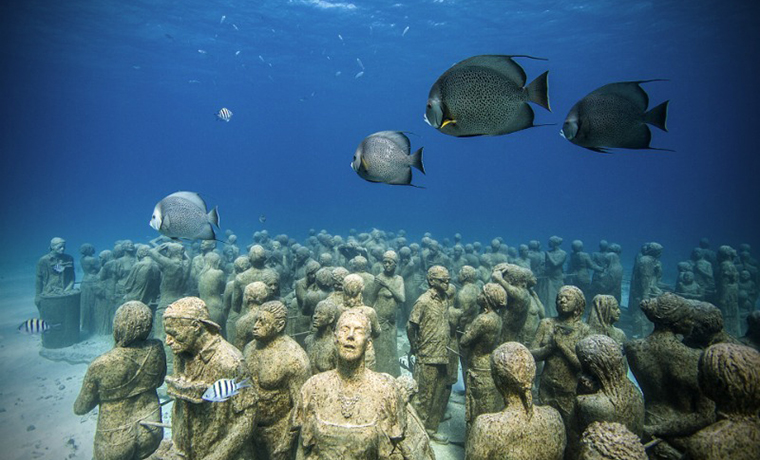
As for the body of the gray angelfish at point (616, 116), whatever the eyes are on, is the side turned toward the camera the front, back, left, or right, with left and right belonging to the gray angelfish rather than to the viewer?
left

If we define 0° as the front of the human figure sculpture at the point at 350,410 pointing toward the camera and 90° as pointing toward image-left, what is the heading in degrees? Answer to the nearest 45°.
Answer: approximately 0°

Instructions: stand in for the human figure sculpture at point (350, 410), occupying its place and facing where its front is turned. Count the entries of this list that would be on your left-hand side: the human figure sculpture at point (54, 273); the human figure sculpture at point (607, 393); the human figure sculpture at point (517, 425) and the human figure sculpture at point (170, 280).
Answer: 2

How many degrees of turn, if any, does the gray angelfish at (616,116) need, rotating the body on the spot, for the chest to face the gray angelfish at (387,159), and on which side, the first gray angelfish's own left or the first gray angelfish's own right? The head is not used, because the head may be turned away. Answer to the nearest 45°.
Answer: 0° — it already faces it

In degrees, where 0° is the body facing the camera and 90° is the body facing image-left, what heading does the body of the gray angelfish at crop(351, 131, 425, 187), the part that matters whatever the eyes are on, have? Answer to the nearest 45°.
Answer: approximately 90°

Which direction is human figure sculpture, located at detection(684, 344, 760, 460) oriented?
away from the camera
